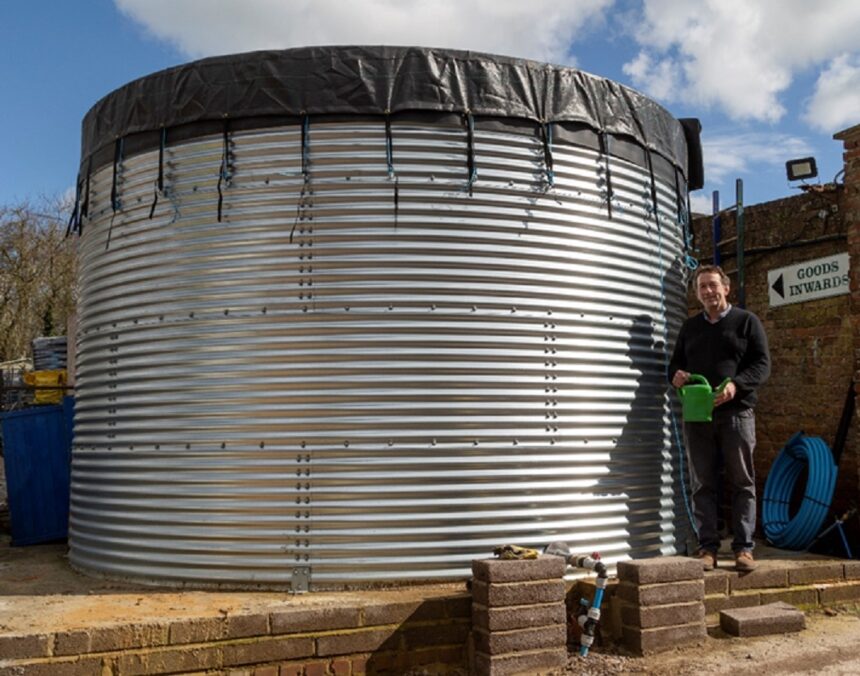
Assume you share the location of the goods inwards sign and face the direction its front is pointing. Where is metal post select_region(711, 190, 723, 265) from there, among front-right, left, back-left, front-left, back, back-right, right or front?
right

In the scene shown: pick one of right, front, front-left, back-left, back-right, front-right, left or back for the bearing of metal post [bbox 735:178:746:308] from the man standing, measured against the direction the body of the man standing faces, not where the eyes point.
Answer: back

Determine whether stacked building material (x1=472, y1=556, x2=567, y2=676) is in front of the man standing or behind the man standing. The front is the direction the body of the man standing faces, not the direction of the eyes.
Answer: in front

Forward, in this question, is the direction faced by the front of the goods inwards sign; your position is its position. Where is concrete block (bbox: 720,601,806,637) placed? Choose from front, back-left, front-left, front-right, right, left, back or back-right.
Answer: front-left

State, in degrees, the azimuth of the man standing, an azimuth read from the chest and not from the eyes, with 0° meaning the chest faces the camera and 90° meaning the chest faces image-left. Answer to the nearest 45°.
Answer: approximately 0°

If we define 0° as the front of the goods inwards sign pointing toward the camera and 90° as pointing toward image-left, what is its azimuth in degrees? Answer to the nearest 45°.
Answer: approximately 45°

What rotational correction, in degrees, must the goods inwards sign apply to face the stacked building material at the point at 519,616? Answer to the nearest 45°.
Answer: approximately 45° to its left

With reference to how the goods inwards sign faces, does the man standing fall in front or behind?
in front

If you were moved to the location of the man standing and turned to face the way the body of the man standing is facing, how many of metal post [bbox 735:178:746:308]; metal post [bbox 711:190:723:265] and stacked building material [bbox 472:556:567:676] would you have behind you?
2

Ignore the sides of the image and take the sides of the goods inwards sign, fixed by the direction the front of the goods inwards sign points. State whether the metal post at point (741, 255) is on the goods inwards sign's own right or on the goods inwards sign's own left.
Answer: on the goods inwards sign's own right

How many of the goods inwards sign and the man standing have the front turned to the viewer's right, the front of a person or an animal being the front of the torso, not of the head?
0
